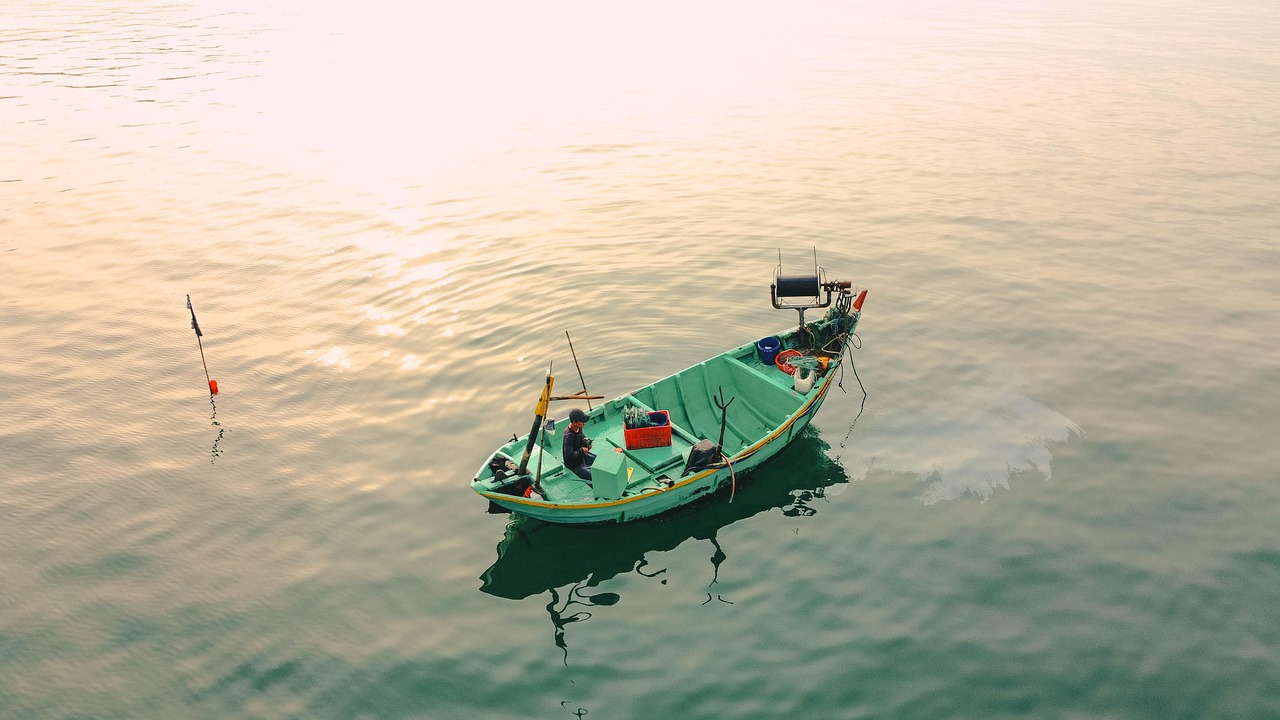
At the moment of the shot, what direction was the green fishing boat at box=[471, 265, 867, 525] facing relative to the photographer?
facing away from the viewer and to the right of the viewer
